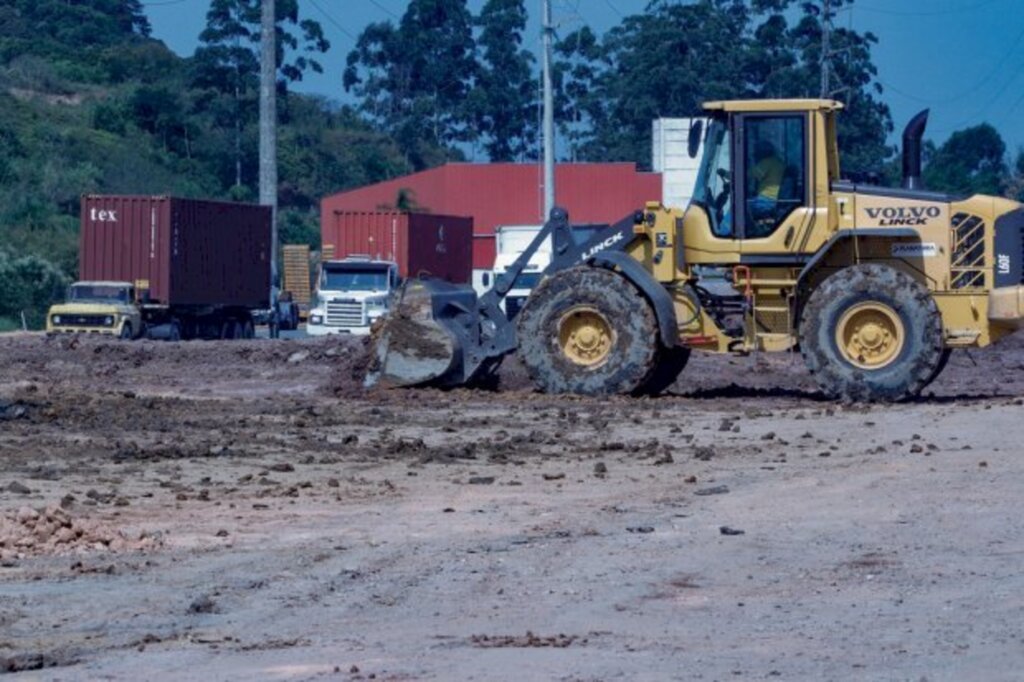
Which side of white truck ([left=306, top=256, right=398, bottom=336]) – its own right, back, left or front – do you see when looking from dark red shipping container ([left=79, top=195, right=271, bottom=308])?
right

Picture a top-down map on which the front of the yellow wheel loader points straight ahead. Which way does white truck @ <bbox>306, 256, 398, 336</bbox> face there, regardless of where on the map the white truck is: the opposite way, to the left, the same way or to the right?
to the left

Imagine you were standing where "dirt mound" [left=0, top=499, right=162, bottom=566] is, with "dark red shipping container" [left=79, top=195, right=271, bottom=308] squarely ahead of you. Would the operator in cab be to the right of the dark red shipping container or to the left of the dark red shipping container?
right

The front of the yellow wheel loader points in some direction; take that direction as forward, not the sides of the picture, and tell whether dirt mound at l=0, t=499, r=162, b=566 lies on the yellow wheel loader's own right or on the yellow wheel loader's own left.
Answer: on the yellow wheel loader's own left

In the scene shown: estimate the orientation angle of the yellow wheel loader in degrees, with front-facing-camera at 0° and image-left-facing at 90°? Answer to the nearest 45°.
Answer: approximately 90°

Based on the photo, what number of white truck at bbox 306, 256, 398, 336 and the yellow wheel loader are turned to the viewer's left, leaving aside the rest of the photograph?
1

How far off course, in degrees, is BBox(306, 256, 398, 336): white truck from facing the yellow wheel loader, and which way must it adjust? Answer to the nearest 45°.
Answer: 0° — it already faces it

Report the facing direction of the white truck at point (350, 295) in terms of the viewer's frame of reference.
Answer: facing the viewer

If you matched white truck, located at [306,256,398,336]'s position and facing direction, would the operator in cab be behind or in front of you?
in front

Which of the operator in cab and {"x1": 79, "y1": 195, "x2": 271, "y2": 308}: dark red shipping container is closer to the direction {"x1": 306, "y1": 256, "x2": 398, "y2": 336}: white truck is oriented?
the operator in cab

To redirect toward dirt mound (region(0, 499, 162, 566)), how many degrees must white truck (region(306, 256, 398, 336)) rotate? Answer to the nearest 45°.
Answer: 0° — it already faces it
